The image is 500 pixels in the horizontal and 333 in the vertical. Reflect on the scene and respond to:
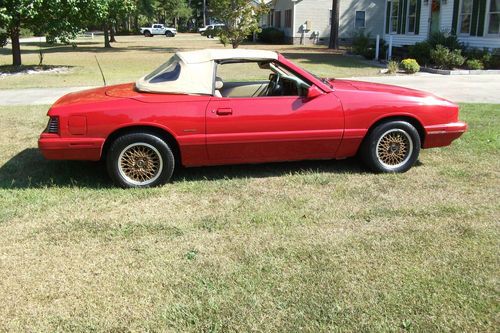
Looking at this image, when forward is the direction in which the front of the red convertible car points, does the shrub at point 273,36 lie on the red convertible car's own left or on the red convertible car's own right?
on the red convertible car's own left

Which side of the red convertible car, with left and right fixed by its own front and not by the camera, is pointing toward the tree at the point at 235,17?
left

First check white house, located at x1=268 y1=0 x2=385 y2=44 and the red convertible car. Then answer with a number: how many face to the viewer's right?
1

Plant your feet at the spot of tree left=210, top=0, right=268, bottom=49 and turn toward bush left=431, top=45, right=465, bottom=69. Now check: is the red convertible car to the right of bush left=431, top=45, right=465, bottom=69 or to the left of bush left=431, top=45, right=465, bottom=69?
right

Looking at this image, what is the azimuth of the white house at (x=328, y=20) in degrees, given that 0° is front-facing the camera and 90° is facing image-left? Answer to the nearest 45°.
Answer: approximately 45°

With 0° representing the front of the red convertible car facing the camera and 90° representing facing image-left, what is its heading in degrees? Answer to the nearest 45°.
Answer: approximately 270°

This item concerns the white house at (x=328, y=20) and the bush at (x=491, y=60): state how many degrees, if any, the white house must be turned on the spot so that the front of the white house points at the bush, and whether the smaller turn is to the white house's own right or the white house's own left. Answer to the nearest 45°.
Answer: approximately 45° to the white house's own left
